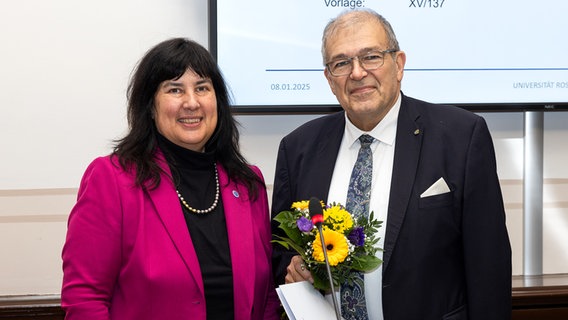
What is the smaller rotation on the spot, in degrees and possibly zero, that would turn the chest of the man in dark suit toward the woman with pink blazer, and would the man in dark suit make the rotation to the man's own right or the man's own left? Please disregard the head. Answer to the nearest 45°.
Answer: approximately 45° to the man's own right

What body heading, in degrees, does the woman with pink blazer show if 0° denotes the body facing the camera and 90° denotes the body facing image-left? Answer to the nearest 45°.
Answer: approximately 315°

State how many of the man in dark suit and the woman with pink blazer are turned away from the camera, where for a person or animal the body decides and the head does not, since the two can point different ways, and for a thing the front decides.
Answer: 0

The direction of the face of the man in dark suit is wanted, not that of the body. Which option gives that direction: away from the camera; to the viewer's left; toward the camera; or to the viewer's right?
toward the camera

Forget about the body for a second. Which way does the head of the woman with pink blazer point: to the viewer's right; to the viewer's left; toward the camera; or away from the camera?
toward the camera

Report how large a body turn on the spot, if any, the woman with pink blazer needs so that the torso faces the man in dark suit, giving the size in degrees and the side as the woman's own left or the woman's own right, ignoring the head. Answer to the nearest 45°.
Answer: approximately 45° to the woman's own left

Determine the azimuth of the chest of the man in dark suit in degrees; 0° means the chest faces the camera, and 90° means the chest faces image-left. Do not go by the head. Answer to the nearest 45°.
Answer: approximately 45°
